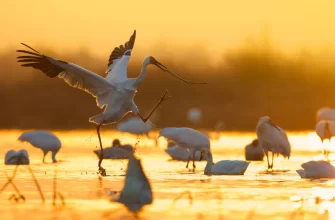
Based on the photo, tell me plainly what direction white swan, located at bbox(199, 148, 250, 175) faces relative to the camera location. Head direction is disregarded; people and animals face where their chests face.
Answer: facing to the left of the viewer

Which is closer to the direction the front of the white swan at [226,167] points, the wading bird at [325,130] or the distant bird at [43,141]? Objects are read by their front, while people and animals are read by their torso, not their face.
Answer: the distant bird

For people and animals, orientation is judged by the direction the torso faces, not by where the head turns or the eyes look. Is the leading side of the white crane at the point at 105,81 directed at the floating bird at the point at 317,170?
yes

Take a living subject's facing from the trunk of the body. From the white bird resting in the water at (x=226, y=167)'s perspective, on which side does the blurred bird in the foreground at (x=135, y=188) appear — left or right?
on its left

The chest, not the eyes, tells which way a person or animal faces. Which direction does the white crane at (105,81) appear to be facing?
to the viewer's right
